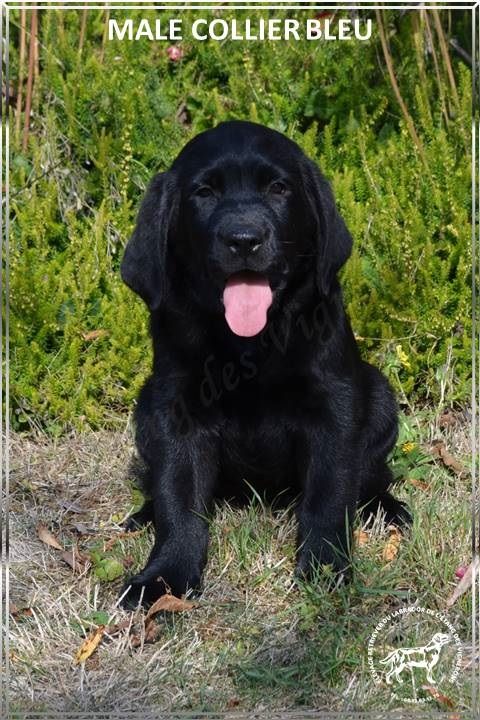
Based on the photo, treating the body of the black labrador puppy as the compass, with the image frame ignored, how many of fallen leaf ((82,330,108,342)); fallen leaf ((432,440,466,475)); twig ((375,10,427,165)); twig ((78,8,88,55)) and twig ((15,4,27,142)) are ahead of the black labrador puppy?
0

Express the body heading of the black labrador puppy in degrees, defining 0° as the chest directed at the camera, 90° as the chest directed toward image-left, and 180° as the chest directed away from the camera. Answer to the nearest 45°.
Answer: approximately 0°

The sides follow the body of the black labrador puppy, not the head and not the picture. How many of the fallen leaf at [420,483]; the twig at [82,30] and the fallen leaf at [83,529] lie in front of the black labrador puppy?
0

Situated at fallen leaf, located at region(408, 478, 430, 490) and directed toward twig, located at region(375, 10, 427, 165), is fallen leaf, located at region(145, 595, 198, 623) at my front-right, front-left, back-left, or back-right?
back-left

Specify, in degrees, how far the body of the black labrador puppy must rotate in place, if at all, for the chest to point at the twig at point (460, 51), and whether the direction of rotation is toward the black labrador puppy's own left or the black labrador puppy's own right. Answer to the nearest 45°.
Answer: approximately 135° to the black labrador puppy's own left

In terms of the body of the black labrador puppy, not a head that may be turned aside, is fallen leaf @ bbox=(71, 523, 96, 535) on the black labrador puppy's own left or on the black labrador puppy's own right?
on the black labrador puppy's own right

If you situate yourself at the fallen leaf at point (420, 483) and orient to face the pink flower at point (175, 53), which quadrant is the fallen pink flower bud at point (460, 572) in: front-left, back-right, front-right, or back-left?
back-left

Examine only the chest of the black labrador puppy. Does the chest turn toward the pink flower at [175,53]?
no

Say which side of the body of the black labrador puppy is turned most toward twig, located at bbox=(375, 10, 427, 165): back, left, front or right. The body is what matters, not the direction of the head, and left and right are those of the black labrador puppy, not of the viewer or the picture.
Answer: back

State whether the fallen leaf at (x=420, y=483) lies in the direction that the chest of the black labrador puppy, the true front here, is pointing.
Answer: no

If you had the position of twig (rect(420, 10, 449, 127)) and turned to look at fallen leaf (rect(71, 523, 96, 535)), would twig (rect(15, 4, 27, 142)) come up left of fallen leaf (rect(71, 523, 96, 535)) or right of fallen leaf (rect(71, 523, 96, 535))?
right
